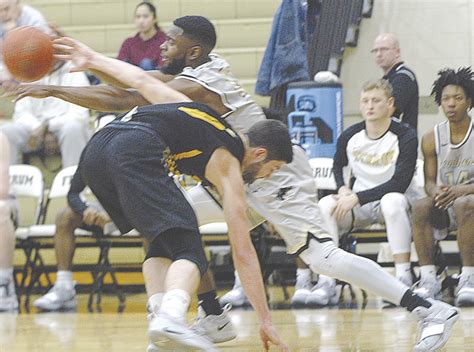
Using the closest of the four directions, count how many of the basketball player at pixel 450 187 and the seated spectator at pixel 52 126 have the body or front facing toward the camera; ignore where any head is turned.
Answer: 2

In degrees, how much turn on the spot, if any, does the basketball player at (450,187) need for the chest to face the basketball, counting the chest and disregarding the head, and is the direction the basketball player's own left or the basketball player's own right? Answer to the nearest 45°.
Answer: approximately 45° to the basketball player's own right

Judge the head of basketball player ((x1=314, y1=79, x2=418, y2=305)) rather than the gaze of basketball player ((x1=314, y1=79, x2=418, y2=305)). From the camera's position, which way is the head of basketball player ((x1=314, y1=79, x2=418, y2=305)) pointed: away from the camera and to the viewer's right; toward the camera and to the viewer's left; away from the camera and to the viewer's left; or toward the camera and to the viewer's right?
toward the camera and to the viewer's left

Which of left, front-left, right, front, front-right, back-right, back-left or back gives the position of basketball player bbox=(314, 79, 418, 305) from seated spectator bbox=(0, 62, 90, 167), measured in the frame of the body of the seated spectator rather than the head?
front-left

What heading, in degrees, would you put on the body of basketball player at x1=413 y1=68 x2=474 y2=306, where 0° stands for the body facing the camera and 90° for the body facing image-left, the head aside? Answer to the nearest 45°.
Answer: approximately 0°

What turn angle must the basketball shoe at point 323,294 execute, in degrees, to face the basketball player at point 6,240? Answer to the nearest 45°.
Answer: approximately 45° to its right

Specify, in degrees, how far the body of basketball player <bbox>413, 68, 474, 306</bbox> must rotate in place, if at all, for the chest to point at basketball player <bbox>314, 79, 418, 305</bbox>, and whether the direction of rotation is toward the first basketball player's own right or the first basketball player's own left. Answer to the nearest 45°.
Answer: approximately 90° to the first basketball player's own right
